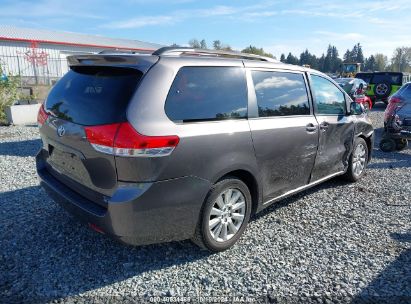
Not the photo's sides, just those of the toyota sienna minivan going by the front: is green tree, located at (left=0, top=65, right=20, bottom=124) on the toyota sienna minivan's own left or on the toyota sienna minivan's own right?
on the toyota sienna minivan's own left

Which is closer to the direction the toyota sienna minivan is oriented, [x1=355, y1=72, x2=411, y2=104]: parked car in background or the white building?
the parked car in background

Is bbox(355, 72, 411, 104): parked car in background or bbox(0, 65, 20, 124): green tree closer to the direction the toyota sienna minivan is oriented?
the parked car in background

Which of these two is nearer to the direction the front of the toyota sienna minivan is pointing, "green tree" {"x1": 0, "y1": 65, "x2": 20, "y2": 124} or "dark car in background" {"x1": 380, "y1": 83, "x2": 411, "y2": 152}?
the dark car in background

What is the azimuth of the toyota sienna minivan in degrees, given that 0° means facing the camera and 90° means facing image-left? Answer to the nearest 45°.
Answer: approximately 225°

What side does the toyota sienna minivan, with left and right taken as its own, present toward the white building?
left

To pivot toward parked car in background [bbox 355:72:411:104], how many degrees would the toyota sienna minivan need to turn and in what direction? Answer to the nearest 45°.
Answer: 0° — it already faces it

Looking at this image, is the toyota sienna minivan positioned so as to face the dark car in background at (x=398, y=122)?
yes

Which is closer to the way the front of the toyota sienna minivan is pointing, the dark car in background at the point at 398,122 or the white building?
the dark car in background
